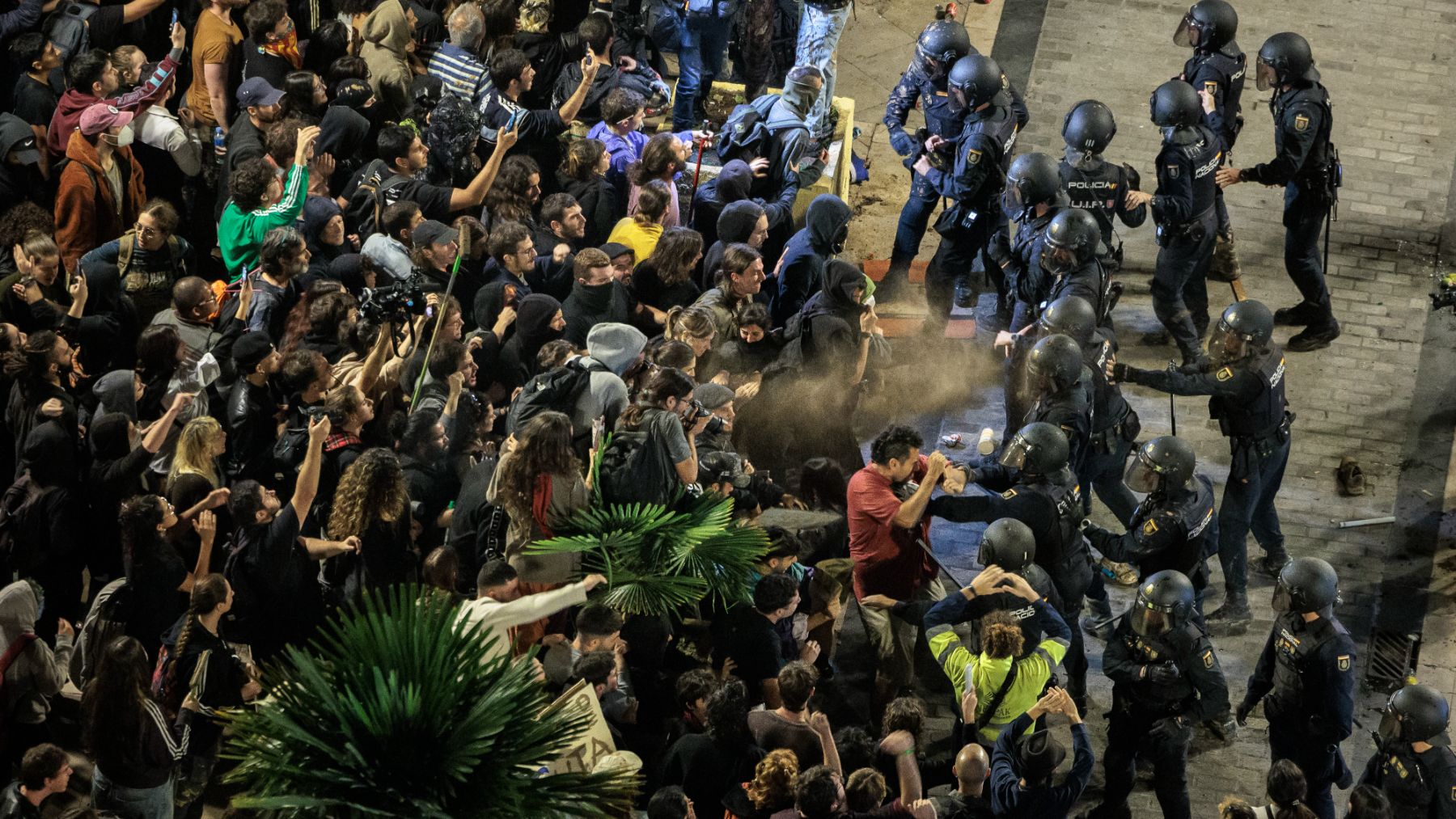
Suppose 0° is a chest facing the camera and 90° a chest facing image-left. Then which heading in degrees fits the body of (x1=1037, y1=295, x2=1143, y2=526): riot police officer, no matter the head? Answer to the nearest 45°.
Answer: approximately 90°

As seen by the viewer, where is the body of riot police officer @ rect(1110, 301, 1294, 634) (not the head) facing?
to the viewer's left

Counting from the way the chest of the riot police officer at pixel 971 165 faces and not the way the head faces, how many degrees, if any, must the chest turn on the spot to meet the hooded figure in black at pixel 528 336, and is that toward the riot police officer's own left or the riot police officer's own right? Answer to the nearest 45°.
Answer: approximately 45° to the riot police officer's own left

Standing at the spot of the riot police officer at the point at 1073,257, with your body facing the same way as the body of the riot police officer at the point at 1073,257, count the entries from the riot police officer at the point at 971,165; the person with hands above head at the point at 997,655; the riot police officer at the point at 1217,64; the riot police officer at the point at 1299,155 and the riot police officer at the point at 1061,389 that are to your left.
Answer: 2

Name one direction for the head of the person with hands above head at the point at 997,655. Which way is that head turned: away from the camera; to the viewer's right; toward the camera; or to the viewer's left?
away from the camera

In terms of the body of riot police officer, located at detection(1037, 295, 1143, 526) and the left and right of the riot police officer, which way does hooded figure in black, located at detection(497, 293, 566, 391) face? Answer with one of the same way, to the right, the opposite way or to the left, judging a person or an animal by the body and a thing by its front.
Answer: the opposite way

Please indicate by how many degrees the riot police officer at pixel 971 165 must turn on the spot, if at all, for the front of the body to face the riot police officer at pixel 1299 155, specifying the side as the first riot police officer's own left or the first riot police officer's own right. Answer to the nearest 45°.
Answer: approximately 180°

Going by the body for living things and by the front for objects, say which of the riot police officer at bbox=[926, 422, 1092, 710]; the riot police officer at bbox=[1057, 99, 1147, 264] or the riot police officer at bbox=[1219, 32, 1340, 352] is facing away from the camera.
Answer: the riot police officer at bbox=[1057, 99, 1147, 264]

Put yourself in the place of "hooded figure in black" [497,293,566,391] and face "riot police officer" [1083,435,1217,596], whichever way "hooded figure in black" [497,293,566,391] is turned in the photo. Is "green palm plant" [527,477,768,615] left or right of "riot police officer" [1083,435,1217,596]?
right

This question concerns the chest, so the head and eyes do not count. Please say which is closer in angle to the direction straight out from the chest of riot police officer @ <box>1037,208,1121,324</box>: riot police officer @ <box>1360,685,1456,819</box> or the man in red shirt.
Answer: the man in red shirt

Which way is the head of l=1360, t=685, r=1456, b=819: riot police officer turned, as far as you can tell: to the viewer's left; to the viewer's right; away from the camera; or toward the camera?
to the viewer's left

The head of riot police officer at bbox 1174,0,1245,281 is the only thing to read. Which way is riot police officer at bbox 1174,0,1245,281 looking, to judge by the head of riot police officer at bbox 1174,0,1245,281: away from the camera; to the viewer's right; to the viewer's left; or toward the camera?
to the viewer's left

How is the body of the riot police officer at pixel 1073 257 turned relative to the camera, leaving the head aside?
to the viewer's left

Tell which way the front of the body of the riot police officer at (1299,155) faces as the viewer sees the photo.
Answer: to the viewer's left

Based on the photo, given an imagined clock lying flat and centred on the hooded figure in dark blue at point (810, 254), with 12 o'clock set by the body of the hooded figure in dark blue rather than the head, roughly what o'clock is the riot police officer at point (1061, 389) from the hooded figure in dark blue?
The riot police officer is roughly at 1 o'clock from the hooded figure in dark blue.

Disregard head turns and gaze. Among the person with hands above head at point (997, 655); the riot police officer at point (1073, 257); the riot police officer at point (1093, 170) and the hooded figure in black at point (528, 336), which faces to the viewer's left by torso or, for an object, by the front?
the riot police officer at point (1073, 257)

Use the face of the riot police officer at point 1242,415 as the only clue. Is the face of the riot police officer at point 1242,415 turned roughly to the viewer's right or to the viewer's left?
to the viewer's left

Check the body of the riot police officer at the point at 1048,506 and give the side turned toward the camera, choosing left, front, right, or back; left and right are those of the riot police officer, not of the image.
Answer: left
